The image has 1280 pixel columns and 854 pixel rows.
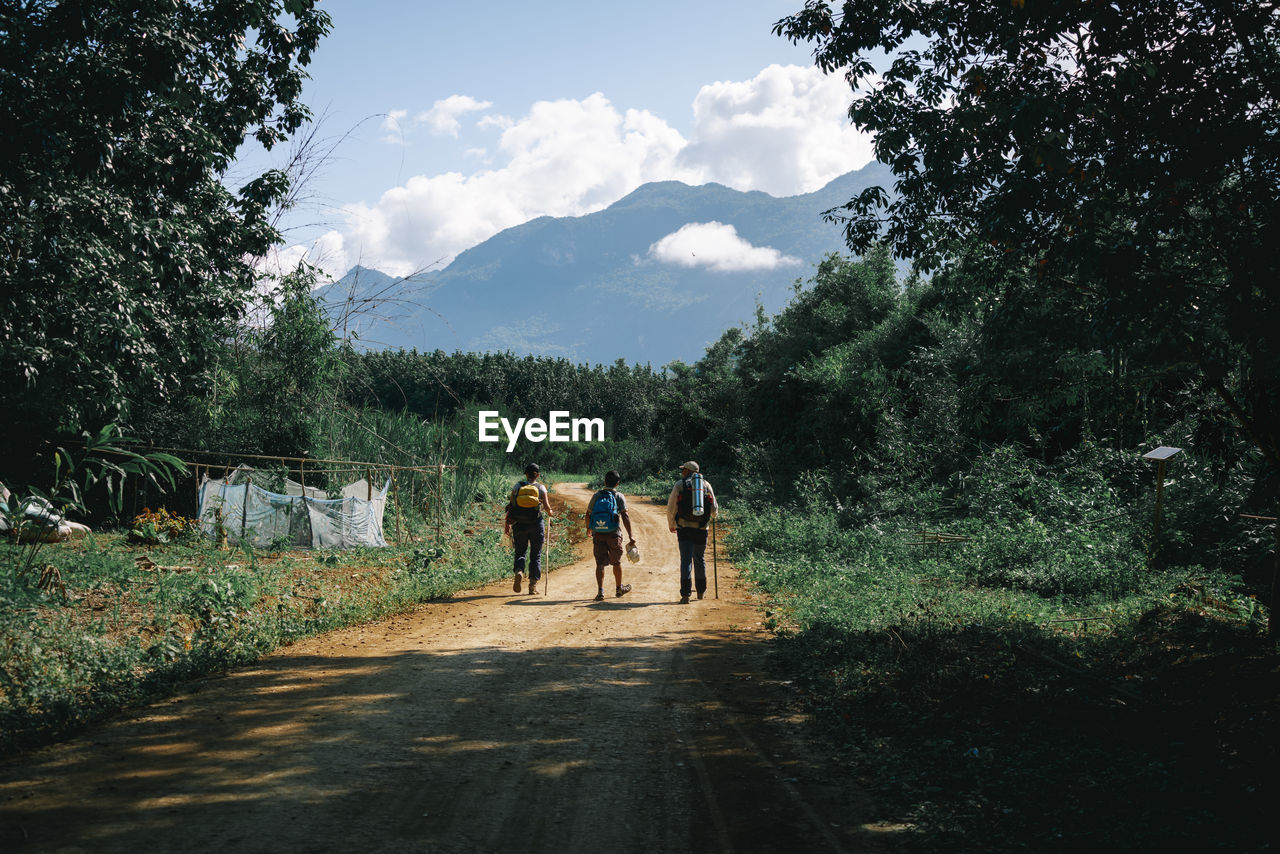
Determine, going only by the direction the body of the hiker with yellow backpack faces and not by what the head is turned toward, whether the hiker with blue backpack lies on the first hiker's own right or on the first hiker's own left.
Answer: on the first hiker's own right

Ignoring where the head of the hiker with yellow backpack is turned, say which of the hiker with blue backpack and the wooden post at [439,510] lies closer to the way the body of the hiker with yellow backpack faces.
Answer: the wooden post

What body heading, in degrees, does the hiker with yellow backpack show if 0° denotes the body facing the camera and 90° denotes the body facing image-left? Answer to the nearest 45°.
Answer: approximately 180°

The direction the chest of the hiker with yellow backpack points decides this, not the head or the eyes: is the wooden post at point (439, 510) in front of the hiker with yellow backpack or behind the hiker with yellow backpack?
in front
